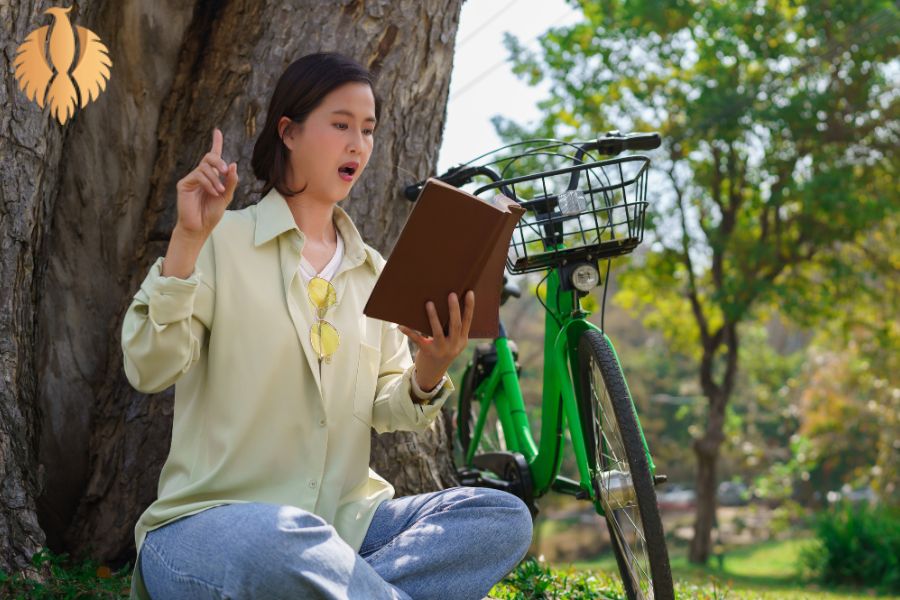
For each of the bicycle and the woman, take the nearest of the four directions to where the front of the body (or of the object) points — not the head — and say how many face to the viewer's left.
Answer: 0

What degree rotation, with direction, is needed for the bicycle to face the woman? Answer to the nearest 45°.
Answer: approximately 90° to its right

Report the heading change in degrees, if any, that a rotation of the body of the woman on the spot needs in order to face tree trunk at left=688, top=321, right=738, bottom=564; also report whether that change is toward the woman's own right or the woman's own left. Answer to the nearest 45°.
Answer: approximately 90° to the woman's own left

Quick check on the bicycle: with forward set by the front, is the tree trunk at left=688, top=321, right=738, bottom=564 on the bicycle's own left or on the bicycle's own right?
on the bicycle's own left

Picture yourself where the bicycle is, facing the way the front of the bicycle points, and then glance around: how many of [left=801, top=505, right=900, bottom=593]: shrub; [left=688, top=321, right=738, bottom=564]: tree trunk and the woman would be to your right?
1

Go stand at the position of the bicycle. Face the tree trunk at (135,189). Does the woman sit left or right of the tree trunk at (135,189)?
left

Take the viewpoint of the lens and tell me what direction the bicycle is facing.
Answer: facing the viewer and to the right of the viewer

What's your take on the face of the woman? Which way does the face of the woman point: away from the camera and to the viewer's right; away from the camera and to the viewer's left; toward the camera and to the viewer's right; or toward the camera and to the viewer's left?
toward the camera and to the viewer's right

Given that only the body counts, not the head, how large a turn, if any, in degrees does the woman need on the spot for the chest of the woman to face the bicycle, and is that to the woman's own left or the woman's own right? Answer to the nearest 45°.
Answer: approximately 90° to the woman's own left

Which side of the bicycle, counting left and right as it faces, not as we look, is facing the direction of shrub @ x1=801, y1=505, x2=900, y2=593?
left
